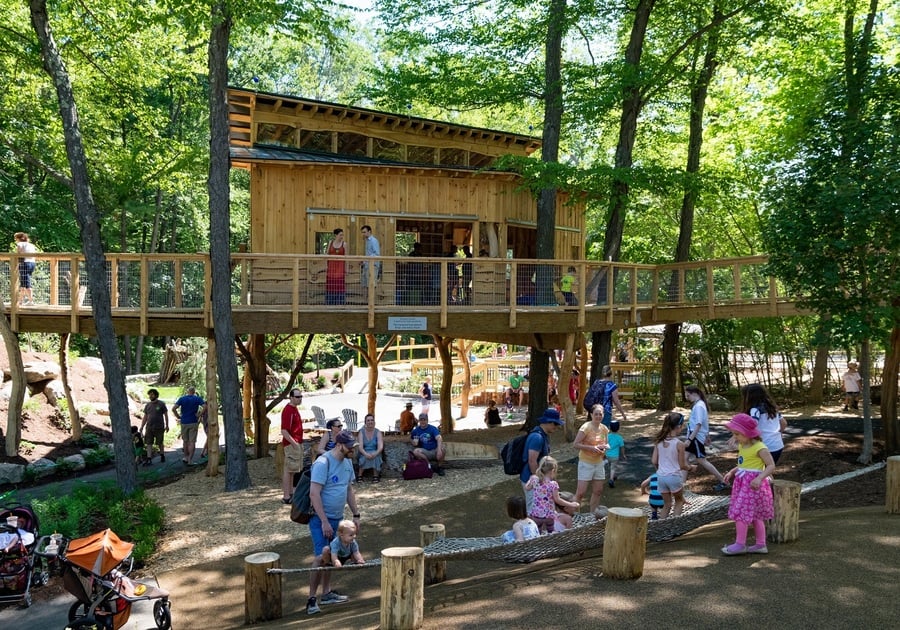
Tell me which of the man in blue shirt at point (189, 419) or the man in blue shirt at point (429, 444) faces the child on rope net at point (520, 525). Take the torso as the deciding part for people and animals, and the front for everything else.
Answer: the man in blue shirt at point (429, 444)

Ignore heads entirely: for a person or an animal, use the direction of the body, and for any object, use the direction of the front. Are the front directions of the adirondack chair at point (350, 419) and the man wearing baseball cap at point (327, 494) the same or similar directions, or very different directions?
same or similar directions

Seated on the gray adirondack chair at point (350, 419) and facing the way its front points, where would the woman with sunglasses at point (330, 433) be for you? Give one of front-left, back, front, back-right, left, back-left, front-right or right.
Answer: front-right

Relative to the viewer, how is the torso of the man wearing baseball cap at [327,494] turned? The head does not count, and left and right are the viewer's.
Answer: facing the viewer and to the right of the viewer

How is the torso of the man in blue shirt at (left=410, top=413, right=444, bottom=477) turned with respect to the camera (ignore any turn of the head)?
toward the camera

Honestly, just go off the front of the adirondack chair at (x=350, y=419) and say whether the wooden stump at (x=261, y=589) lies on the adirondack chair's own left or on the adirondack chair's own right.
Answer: on the adirondack chair's own right

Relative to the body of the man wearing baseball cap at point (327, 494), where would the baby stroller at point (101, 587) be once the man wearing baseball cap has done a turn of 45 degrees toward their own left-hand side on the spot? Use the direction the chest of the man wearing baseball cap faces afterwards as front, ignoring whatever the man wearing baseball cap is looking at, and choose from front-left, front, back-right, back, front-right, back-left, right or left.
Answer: back
